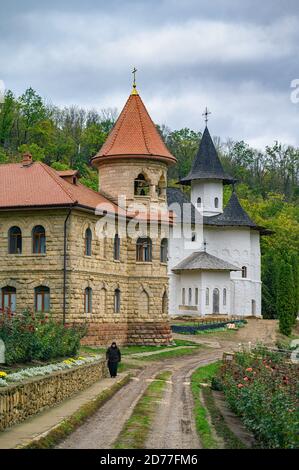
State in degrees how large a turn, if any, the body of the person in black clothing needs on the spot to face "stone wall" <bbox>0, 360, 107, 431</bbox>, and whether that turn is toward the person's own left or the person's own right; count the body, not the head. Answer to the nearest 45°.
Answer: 0° — they already face it

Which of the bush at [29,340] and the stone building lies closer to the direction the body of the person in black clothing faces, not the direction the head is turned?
the bush

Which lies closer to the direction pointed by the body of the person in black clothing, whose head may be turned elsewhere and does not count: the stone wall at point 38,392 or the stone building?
the stone wall

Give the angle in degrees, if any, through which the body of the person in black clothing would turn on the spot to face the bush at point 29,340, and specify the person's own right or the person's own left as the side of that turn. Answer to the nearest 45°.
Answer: approximately 45° to the person's own right

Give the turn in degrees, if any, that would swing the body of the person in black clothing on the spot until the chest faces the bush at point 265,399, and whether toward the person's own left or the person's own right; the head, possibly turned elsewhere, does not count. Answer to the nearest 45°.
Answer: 0° — they already face it

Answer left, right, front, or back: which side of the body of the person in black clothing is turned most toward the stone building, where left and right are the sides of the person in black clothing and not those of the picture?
back

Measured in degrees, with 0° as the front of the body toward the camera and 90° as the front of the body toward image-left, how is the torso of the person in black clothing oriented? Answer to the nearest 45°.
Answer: approximately 0°

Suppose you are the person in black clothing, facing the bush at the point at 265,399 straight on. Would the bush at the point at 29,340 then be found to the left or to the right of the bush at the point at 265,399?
right
